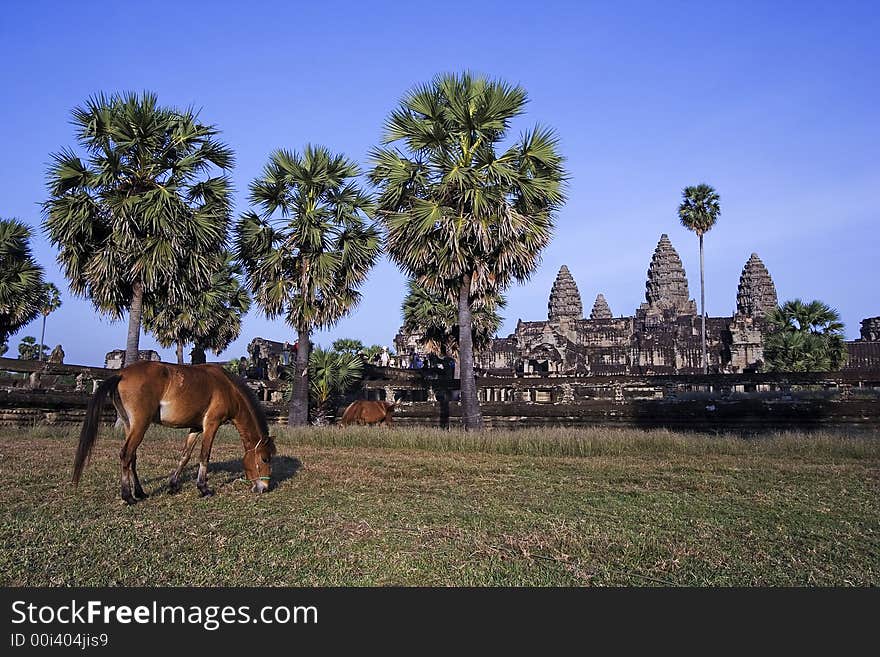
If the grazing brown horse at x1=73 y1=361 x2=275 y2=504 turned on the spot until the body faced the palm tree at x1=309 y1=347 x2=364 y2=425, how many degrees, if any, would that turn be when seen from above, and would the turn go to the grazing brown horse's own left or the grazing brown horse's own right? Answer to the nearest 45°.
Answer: approximately 90° to the grazing brown horse's own left

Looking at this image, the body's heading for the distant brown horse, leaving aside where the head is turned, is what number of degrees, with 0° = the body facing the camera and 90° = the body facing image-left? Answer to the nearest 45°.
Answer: approximately 270°

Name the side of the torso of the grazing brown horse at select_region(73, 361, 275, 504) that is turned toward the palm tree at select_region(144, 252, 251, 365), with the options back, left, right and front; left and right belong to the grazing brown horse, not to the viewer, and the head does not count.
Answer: left

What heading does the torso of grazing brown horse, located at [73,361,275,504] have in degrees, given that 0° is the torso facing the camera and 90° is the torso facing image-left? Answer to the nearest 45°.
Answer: approximately 270°

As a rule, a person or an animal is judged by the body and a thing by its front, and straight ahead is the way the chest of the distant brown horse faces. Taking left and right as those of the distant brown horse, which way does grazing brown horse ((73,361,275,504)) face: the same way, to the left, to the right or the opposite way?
the same way
